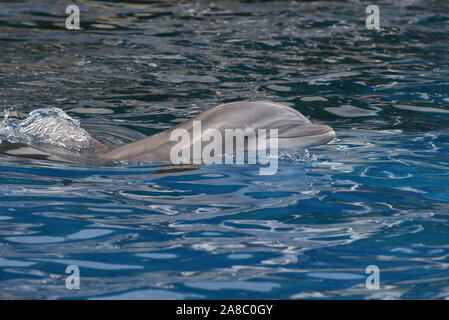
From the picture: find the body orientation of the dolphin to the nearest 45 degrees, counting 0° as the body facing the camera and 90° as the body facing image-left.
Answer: approximately 270°
